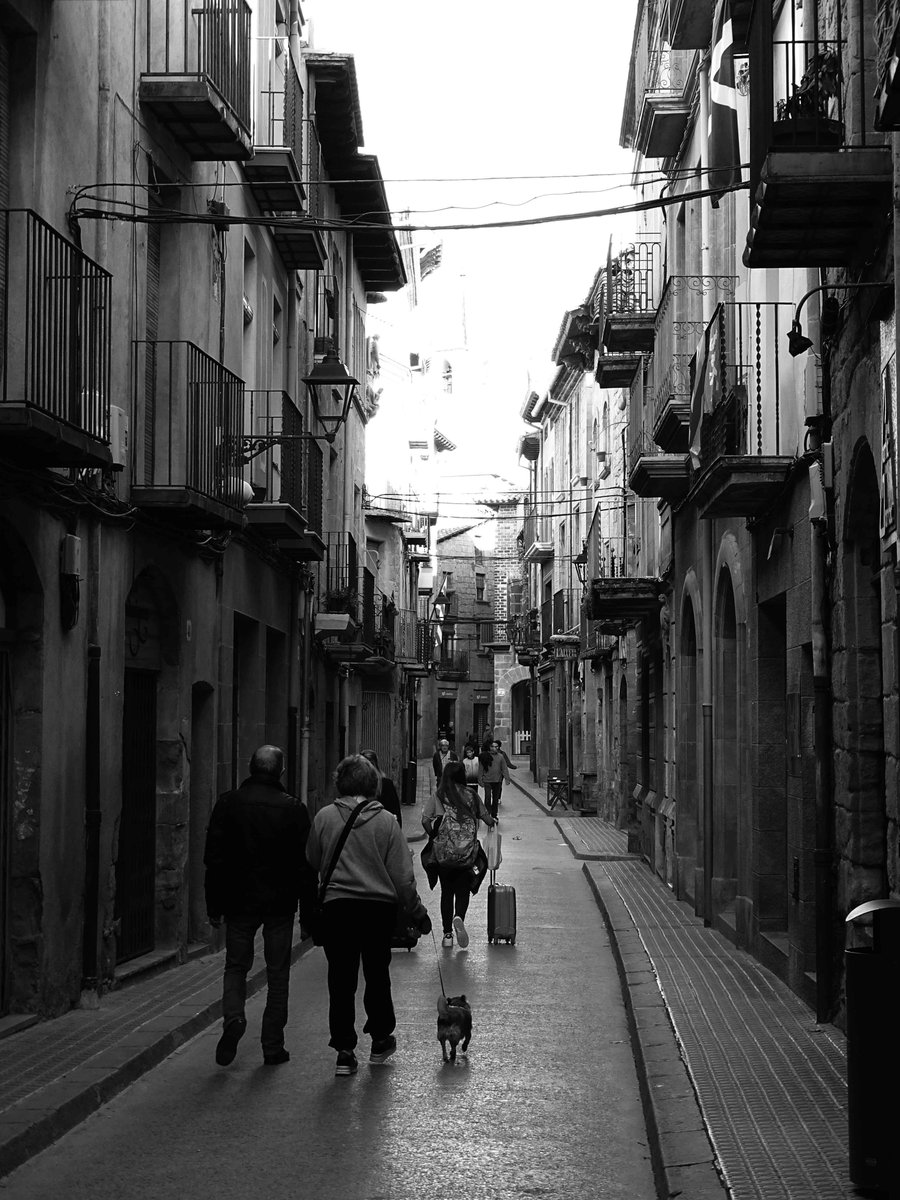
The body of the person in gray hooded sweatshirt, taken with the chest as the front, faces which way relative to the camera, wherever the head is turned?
away from the camera

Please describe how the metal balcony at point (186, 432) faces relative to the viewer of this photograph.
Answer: facing to the right of the viewer

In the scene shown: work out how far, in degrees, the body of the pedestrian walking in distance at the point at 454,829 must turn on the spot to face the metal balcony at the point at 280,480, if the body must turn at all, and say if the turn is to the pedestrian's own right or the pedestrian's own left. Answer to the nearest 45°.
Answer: approximately 45° to the pedestrian's own left

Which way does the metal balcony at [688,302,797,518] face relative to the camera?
to the viewer's left

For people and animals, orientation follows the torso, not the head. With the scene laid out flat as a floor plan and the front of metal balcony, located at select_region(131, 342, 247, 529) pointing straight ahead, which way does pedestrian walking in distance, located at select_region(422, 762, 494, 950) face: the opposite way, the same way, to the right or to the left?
to the left

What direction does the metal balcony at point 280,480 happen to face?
to the viewer's right

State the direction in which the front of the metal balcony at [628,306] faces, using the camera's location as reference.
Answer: facing to the left of the viewer

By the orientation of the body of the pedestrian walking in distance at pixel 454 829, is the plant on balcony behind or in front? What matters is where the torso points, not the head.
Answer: behind

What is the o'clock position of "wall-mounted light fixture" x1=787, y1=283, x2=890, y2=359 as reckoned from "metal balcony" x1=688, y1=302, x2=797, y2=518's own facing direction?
The wall-mounted light fixture is roughly at 9 o'clock from the metal balcony.

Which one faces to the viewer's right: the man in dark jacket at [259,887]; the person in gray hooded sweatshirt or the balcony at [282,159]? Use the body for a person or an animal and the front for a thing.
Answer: the balcony

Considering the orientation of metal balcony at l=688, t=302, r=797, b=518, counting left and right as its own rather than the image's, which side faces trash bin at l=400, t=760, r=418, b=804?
right

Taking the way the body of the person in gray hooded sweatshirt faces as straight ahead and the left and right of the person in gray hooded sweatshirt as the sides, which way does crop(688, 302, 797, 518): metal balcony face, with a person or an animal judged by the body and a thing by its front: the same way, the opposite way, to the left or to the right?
to the left

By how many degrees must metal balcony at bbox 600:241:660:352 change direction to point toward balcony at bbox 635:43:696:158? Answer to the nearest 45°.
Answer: approximately 90° to its left

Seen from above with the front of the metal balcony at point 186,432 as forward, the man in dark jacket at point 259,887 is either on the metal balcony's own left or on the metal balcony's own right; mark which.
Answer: on the metal balcony's own right

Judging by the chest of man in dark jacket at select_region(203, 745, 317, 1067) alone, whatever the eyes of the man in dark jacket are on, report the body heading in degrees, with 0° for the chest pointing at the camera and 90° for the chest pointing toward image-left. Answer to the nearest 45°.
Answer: approximately 180°

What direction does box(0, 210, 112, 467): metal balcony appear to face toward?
to the viewer's right

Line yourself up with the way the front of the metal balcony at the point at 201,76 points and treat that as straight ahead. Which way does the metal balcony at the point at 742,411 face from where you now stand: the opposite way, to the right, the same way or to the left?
the opposite way

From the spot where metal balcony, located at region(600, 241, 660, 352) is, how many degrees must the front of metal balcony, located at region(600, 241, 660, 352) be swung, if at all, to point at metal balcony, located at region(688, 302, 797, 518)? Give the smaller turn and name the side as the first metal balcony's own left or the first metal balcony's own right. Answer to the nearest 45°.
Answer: approximately 90° to the first metal balcony's own left
